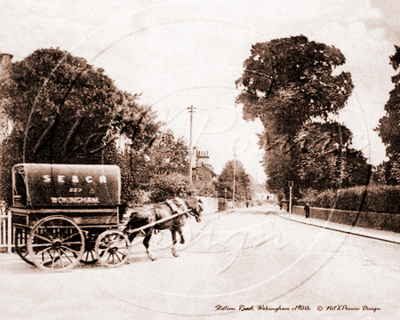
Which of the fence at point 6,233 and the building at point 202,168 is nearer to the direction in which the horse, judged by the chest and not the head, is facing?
the building

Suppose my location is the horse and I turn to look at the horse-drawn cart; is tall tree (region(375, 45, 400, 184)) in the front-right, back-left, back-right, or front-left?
back-right

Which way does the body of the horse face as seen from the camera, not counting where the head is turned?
to the viewer's right

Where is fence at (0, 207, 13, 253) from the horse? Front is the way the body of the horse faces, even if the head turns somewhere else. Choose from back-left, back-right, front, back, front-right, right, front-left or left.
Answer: back-left

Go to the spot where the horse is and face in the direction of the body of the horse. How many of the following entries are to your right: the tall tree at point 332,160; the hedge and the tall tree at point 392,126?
0

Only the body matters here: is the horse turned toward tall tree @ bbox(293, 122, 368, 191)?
no

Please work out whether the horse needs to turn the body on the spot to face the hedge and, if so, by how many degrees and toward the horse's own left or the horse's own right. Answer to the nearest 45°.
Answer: approximately 45° to the horse's own left

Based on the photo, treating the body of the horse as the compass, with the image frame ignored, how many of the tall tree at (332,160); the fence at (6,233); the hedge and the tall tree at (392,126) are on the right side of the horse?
0
